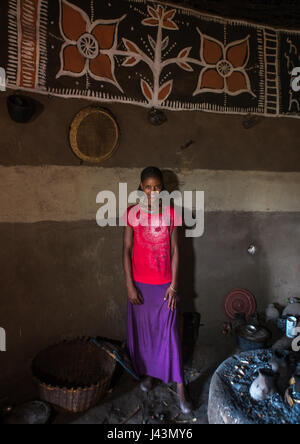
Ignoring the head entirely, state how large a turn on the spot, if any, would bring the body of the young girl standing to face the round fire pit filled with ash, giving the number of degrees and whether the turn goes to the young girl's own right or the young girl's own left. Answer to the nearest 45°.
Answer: approximately 45° to the young girl's own left

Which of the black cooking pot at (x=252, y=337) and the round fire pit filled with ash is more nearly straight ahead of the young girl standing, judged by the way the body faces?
the round fire pit filled with ash

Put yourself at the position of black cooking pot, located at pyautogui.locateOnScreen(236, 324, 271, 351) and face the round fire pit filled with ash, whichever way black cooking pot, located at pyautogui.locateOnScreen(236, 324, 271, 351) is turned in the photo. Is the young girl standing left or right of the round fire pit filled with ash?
right

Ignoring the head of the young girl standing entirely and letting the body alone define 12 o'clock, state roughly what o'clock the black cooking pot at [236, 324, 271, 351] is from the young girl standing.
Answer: The black cooking pot is roughly at 8 o'clock from the young girl standing.

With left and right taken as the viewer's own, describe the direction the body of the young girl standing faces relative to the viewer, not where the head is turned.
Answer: facing the viewer
